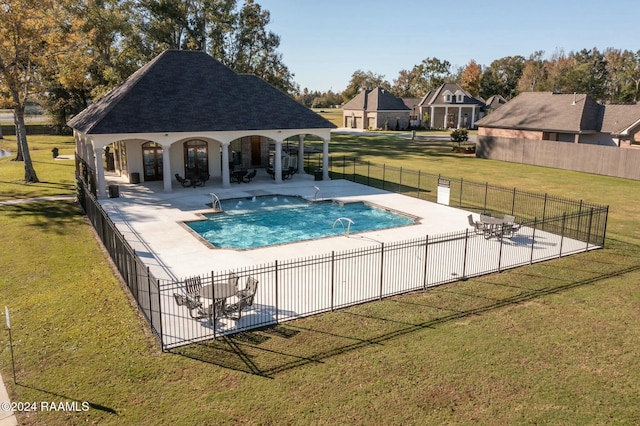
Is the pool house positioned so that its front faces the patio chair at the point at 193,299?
yes

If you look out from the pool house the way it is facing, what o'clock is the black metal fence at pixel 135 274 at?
The black metal fence is roughly at 12 o'clock from the pool house.

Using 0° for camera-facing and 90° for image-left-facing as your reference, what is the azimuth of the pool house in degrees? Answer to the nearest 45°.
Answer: approximately 0°

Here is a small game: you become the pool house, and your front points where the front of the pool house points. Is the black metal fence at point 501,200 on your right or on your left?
on your left

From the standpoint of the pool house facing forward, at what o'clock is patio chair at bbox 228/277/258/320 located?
The patio chair is roughly at 12 o'clock from the pool house.

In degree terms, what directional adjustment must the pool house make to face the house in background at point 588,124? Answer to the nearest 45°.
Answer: approximately 90° to its left

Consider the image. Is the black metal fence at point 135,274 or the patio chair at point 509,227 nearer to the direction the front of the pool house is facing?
the black metal fence

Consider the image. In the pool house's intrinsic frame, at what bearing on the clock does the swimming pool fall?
The swimming pool is roughly at 11 o'clock from the pool house.

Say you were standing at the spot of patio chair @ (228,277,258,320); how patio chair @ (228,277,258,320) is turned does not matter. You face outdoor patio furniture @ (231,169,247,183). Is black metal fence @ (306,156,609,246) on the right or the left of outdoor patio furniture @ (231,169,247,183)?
right

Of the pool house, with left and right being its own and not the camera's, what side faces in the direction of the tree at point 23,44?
right

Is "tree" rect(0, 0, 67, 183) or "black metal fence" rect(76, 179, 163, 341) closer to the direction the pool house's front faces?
the black metal fence
